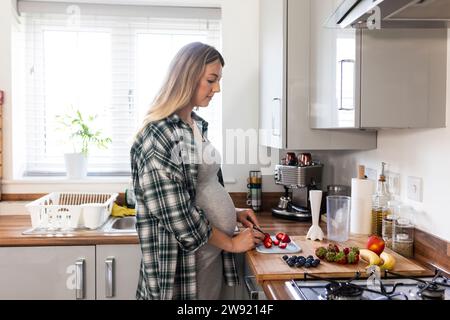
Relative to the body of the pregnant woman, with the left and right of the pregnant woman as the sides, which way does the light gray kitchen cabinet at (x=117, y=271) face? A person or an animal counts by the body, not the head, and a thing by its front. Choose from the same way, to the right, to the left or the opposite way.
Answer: to the right

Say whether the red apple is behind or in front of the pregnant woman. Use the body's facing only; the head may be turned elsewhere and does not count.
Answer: in front

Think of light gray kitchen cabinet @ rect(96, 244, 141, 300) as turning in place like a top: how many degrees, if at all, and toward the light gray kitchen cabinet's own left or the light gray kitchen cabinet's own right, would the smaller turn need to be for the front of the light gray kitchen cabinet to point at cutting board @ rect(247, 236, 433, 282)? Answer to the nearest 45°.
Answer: approximately 45° to the light gray kitchen cabinet's own left

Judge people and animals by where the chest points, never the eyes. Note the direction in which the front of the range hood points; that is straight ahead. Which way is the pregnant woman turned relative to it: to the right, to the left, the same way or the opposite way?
the opposite way

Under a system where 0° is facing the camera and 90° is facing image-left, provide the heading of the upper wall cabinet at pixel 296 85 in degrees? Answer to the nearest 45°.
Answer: approximately 90°

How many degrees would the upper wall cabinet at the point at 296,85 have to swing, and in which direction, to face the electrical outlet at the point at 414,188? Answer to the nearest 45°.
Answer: approximately 135° to its left

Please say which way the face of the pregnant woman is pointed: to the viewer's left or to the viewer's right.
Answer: to the viewer's right

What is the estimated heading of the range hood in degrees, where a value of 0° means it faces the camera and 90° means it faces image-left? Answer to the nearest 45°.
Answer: approximately 90°

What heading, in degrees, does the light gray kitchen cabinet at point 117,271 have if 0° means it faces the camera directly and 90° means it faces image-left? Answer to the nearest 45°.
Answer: approximately 0°

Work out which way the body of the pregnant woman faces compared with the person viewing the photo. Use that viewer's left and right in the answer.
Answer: facing to the right of the viewer

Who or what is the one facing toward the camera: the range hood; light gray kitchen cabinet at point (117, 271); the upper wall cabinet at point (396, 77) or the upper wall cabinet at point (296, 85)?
the light gray kitchen cabinet
